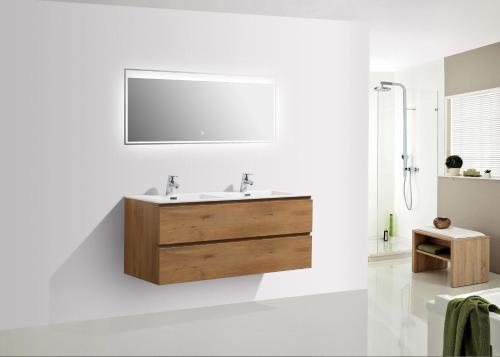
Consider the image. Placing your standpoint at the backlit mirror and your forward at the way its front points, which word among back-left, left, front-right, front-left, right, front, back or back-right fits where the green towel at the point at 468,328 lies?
front

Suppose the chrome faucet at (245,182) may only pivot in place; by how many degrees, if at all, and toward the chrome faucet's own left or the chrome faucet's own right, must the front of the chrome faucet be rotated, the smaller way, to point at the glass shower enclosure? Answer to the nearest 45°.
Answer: approximately 90° to the chrome faucet's own left

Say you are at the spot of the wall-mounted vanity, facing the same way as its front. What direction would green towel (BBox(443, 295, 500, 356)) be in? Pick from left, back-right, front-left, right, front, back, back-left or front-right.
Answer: front

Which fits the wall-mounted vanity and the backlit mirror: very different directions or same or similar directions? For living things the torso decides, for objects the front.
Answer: same or similar directions

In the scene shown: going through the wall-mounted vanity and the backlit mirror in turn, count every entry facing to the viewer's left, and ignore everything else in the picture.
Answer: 0

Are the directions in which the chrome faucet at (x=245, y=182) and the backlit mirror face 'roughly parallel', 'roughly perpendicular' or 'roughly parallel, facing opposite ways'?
roughly parallel

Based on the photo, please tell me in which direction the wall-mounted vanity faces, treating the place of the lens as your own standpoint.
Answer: facing the viewer and to the right of the viewer

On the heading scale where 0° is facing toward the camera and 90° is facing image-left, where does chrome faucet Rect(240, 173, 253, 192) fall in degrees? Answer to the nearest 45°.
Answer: approximately 315°

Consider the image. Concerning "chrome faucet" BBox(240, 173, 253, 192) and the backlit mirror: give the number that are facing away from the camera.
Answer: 0

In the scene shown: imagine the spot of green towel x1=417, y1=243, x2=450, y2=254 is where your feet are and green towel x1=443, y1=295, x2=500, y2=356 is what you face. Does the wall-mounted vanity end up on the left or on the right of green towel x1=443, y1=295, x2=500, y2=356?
right

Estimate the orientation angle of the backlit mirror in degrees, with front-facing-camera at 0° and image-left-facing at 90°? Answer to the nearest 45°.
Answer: approximately 315°
